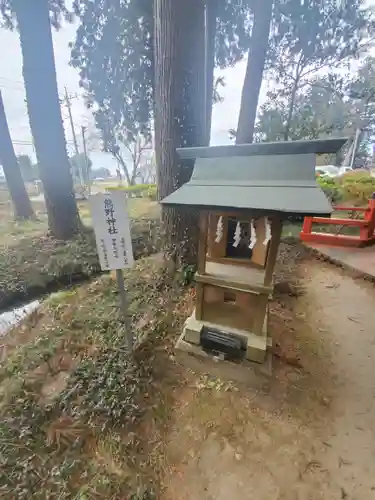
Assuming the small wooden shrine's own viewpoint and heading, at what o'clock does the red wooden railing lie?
The red wooden railing is roughly at 7 o'clock from the small wooden shrine.

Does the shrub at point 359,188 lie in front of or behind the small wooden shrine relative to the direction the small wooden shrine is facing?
behind

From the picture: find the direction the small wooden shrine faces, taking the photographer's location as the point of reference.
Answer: facing the viewer

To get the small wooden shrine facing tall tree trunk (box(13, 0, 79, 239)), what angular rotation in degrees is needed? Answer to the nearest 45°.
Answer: approximately 135° to its right

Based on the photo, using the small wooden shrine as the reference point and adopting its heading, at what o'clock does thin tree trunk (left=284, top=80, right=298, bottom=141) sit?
The thin tree trunk is roughly at 6 o'clock from the small wooden shrine.

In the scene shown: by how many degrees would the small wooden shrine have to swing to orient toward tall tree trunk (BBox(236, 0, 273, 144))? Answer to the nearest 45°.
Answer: approximately 180°

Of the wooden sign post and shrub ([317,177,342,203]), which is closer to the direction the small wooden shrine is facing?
the wooden sign post

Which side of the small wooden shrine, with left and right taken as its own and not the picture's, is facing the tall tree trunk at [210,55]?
back
